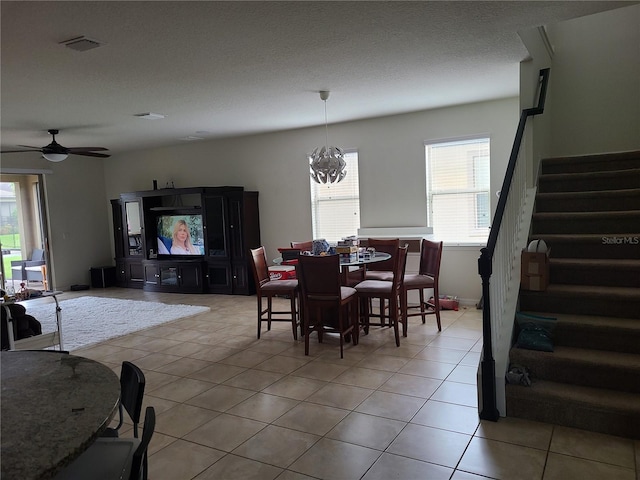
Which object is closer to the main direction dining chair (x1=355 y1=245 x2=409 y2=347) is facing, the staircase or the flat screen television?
the flat screen television

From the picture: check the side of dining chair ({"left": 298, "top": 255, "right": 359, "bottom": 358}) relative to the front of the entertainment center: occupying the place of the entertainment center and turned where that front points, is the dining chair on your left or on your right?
on your left

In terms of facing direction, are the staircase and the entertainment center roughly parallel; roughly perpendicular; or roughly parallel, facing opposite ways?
roughly parallel

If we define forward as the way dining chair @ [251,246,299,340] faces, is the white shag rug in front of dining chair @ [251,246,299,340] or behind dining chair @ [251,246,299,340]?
behind

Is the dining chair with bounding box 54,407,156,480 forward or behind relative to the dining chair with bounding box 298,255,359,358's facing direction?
behind

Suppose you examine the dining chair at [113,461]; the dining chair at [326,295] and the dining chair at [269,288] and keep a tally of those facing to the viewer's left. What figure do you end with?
1

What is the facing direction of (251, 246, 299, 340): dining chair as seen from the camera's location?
facing to the right of the viewer

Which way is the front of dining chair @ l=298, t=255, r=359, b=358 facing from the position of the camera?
facing away from the viewer and to the right of the viewer

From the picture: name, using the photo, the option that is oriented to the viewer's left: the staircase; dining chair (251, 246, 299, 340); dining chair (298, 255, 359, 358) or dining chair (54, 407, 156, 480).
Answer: dining chair (54, 407, 156, 480)

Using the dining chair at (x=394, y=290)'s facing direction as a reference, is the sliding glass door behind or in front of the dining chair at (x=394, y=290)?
in front

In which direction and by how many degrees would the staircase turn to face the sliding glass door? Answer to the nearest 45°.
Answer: approximately 90° to its right

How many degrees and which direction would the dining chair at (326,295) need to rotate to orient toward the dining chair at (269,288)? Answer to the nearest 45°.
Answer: approximately 90° to its left

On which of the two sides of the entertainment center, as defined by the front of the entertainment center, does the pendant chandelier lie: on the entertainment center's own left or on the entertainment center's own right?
on the entertainment center's own left

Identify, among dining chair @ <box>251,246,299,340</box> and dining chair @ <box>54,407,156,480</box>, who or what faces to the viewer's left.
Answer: dining chair @ <box>54,407,156,480</box>

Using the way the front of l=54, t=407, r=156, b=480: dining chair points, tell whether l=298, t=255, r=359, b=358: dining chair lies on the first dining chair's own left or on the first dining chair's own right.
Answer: on the first dining chair's own right

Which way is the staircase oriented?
toward the camera

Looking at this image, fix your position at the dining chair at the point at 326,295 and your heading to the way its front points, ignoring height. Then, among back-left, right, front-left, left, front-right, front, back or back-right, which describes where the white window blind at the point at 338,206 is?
front-left

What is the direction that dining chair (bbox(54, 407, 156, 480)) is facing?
to the viewer's left

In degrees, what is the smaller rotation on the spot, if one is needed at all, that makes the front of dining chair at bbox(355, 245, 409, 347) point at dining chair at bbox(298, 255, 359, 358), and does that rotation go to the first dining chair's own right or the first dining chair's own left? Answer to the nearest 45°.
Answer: approximately 90° to the first dining chair's own left

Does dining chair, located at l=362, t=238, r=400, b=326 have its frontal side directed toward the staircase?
no

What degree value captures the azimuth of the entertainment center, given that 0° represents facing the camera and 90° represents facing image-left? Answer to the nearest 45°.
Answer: approximately 45°
